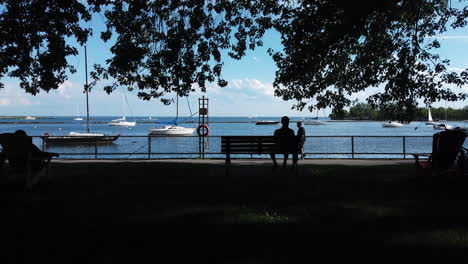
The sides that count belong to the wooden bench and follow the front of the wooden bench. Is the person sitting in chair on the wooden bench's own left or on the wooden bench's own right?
on the wooden bench's own left

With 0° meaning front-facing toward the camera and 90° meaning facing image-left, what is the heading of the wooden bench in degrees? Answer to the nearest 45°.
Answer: approximately 180°
